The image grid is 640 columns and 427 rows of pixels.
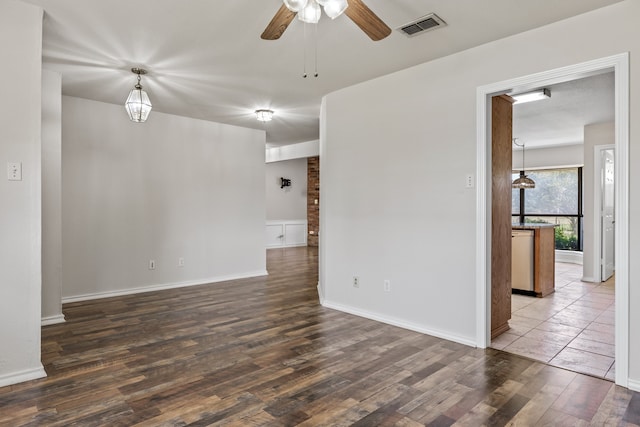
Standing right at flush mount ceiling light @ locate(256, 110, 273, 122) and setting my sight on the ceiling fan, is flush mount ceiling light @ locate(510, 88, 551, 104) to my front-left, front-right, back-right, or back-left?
front-left

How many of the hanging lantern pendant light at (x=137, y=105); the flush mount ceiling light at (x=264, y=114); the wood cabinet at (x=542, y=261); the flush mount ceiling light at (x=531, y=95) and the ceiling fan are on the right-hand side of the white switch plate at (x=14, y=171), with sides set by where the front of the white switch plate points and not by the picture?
0

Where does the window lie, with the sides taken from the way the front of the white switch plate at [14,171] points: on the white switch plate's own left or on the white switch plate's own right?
on the white switch plate's own left

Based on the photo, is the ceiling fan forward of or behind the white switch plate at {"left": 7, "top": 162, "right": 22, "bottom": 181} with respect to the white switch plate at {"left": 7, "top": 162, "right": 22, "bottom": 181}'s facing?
forward

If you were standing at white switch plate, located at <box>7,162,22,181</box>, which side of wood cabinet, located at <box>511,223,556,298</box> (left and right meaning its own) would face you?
front

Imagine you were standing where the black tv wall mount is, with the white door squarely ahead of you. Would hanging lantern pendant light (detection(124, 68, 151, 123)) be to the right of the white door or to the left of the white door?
right

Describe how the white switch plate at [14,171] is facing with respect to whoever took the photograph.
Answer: facing the viewer

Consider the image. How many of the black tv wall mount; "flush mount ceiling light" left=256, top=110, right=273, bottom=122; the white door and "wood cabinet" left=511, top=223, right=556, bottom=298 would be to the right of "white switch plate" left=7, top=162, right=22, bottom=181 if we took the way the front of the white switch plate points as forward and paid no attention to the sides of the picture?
0

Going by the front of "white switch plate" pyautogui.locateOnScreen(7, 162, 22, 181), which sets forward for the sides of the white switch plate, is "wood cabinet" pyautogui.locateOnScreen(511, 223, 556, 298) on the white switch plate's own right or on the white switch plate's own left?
on the white switch plate's own left

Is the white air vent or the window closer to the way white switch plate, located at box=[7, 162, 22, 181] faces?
the white air vent

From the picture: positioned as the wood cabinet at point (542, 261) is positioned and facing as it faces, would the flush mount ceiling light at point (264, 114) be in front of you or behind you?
in front

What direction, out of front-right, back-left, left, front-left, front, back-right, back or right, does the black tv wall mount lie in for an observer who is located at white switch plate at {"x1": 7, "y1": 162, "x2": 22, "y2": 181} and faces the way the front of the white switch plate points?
back-left

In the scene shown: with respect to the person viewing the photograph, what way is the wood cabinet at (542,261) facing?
facing the viewer and to the left of the viewer

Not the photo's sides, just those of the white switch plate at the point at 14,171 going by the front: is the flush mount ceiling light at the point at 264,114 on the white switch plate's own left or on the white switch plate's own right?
on the white switch plate's own left

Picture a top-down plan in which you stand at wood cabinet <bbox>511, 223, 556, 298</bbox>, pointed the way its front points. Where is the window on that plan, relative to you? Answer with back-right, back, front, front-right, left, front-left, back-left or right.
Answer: back-right
